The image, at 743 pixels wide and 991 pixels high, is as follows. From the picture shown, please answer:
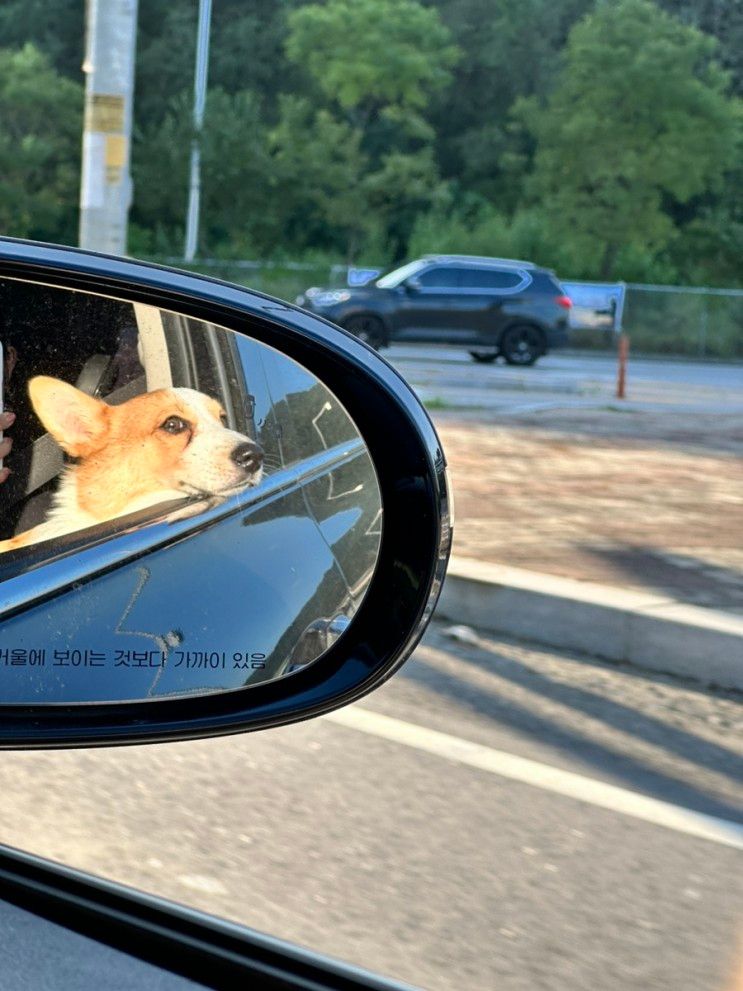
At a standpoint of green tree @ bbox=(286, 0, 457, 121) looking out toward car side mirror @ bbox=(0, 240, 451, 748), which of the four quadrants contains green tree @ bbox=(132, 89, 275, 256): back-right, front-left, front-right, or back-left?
front-right

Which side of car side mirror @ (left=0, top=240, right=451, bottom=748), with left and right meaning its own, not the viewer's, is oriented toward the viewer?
front

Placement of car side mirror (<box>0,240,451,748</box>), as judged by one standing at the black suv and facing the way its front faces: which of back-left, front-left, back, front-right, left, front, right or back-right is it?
left

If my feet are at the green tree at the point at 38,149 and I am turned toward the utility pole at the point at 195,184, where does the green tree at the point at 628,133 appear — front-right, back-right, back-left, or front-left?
front-left

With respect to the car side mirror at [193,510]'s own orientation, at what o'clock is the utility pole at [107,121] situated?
The utility pole is roughly at 6 o'clock from the car side mirror.

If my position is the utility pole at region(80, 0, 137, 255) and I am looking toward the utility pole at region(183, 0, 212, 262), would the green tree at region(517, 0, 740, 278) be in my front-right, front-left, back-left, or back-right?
front-right

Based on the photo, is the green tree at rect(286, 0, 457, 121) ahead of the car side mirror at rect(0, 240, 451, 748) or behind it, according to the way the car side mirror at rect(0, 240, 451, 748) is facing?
behind

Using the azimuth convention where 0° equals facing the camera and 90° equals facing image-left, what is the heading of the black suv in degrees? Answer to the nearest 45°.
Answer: approximately 90°

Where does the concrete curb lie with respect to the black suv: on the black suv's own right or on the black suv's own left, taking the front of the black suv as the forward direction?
on the black suv's own left

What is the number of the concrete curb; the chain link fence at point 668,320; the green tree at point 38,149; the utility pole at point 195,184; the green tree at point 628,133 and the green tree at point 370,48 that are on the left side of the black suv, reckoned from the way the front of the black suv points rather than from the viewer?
1

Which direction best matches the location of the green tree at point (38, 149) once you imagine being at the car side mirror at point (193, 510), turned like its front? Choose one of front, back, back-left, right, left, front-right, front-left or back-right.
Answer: back

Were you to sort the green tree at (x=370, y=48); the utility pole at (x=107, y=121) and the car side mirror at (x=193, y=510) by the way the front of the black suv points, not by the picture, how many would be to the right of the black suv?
1
